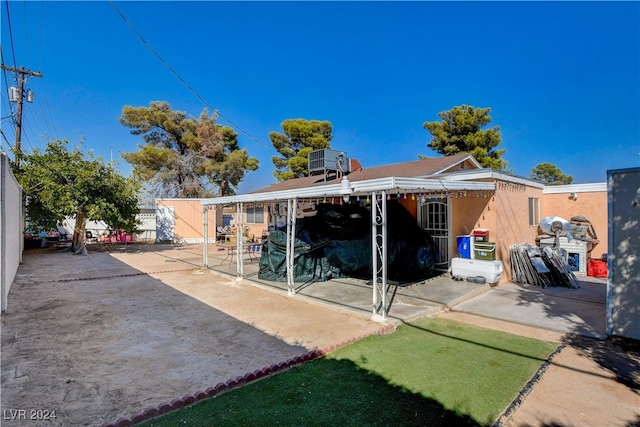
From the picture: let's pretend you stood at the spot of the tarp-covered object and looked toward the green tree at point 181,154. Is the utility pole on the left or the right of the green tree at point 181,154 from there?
left

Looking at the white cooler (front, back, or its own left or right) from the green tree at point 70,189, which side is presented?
right

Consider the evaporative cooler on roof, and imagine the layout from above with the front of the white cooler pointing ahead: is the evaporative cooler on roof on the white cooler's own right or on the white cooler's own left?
on the white cooler's own right

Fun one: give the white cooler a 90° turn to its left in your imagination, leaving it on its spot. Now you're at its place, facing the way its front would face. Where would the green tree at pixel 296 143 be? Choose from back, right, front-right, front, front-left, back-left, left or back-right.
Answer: back-left

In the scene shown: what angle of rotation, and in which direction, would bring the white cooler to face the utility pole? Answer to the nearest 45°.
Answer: approximately 90° to its right

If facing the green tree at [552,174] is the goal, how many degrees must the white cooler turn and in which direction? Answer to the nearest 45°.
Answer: approximately 180°

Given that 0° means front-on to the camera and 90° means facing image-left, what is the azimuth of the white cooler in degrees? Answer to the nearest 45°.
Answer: approximately 0°
